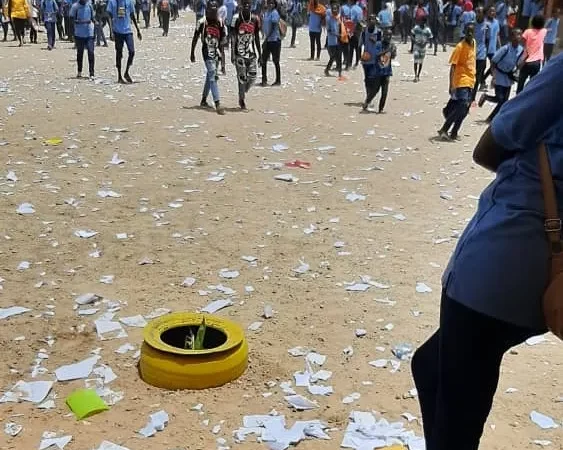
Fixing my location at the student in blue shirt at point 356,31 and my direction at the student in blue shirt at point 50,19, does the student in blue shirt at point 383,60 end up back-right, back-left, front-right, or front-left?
back-left

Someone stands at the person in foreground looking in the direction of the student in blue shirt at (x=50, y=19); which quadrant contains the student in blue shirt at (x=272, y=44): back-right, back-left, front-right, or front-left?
front-right

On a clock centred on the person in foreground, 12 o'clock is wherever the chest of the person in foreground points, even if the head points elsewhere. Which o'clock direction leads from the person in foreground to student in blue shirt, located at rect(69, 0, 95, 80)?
The student in blue shirt is roughly at 2 o'clock from the person in foreground.

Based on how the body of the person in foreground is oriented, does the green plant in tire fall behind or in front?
in front

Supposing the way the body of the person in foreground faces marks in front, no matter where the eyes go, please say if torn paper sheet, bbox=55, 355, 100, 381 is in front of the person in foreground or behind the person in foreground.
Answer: in front

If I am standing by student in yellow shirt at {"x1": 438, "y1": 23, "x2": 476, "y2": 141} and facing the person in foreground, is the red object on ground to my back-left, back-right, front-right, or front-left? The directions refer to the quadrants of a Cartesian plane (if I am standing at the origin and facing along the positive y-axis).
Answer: front-right

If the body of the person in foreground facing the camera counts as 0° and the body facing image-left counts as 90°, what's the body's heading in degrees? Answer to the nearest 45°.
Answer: approximately 90°

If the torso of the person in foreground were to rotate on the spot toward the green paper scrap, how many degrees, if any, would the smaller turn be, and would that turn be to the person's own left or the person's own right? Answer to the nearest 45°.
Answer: approximately 45° to the person's own right

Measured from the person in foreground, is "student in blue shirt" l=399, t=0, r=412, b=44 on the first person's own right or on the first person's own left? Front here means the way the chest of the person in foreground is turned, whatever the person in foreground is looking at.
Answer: on the first person's own right

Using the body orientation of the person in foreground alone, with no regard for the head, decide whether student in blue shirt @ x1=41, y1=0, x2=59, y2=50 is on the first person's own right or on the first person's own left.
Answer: on the first person's own right

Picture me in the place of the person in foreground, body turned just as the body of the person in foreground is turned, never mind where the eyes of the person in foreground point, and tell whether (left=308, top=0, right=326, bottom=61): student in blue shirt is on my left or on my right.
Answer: on my right
